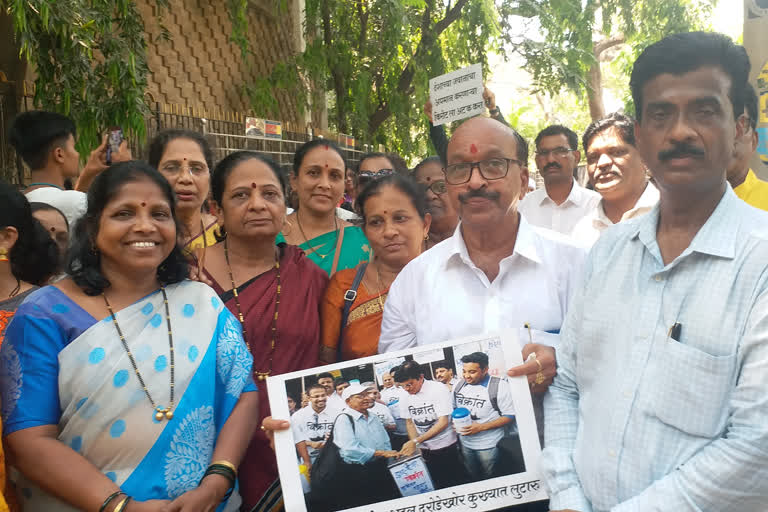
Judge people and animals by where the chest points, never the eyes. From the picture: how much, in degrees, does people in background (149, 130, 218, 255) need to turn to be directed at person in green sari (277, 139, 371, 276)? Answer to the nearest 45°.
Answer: approximately 90° to their left

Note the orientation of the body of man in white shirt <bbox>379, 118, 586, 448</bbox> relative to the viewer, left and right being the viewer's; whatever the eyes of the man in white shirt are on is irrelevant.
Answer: facing the viewer

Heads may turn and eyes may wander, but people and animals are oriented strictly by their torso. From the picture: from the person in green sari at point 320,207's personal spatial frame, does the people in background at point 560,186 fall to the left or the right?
on their left

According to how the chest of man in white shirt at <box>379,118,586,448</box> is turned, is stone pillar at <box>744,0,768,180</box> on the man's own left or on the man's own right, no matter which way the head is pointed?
on the man's own left

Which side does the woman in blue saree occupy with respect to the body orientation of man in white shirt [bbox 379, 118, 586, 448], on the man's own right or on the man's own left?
on the man's own right

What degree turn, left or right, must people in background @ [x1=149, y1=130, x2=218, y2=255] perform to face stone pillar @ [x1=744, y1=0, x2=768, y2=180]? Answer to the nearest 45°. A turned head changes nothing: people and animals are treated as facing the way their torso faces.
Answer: approximately 45° to their left

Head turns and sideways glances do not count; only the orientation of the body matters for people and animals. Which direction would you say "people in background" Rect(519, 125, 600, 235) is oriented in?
toward the camera

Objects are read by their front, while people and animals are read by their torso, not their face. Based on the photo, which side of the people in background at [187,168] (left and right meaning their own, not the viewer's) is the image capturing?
front
